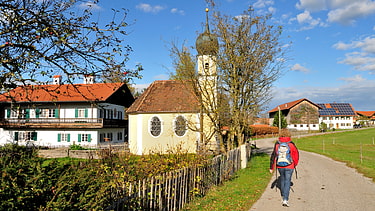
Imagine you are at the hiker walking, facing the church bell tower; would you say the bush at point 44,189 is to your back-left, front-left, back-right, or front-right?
back-left

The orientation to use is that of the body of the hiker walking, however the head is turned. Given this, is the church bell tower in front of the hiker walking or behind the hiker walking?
in front

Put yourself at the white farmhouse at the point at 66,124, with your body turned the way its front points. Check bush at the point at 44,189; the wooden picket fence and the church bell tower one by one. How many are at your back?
0

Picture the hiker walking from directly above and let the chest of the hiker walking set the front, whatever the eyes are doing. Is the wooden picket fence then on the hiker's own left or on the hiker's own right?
on the hiker's own left

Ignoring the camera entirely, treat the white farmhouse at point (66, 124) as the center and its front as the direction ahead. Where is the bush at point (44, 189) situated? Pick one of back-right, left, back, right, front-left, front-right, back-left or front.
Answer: front-right

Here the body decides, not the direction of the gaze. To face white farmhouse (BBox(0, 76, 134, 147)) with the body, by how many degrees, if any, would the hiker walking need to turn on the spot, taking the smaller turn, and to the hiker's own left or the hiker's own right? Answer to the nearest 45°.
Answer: approximately 45° to the hiker's own left

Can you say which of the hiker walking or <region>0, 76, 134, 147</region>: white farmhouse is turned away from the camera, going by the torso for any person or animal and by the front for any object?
the hiker walking

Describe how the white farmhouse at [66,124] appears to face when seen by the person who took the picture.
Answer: facing the viewer and to the right of the viewer

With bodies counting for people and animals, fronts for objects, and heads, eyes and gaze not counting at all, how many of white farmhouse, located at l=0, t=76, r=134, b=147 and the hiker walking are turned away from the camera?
1

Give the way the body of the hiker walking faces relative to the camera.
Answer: away from the camera
